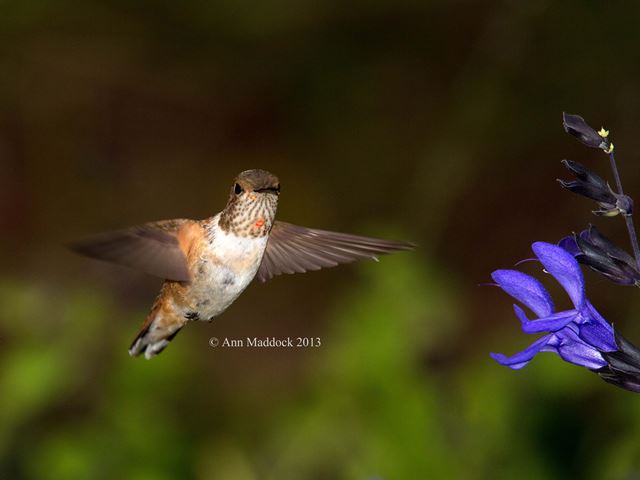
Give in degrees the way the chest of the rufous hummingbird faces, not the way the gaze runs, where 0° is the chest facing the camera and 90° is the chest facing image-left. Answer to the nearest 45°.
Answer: approximately 315°
